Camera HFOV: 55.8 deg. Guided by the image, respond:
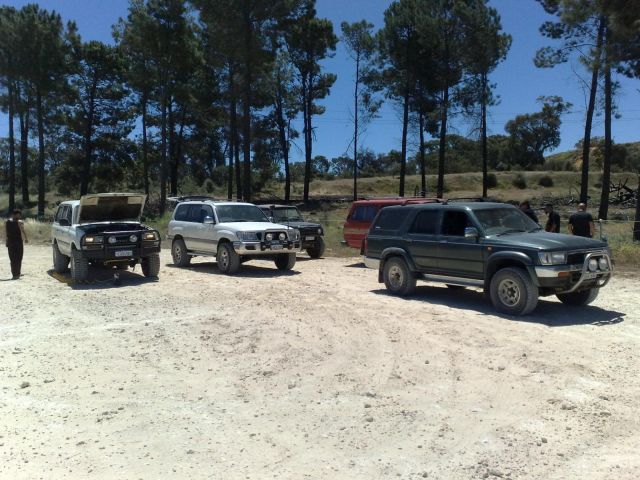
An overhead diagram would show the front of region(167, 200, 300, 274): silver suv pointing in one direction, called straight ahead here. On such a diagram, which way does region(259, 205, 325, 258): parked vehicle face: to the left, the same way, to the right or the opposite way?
the same way

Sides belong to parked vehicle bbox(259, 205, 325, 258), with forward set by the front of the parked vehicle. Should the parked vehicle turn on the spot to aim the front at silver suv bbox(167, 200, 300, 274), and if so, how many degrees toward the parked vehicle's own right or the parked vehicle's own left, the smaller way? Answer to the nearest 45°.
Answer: approximately 90° to the parked vehicle's own right

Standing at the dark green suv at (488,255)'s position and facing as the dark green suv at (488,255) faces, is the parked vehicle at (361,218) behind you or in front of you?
behind

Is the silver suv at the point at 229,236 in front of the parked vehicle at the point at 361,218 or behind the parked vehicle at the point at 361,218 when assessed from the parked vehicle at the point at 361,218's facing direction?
behind

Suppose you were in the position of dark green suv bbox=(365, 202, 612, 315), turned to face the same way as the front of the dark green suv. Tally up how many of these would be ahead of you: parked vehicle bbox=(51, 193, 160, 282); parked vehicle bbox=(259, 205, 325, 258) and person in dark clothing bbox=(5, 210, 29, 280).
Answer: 0

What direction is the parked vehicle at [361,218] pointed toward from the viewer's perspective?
to the viewer's right

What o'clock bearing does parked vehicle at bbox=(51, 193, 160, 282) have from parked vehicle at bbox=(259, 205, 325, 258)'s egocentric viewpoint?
parked vehicle at bbox=(51, 193, 160, 282) is roughly at 3 o'clock from parked vehicle at bbox=(259, 205, 325, 258).

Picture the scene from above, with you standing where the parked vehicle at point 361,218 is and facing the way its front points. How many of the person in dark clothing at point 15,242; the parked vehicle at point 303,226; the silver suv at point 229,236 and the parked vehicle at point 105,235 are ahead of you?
0

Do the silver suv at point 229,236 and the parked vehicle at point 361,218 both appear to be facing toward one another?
no

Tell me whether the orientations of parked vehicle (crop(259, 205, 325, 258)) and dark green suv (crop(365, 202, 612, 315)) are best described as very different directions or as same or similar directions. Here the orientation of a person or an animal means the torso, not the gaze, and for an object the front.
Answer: same or similar directions

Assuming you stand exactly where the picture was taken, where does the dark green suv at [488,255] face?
facing the viewer and to the right of the viewer

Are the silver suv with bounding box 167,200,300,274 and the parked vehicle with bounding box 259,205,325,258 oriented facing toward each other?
no

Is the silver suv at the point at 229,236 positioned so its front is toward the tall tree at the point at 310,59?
no

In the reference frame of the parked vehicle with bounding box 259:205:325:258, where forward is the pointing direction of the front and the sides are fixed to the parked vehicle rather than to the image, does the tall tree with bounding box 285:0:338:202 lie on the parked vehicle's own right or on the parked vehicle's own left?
on the parked vehicle's own left
